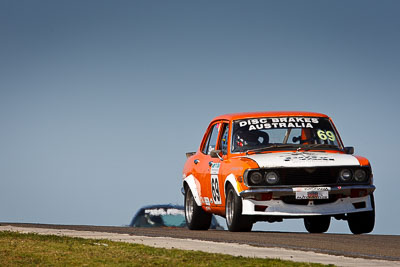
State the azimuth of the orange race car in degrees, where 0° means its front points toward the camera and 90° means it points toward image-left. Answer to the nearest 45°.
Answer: approximately 0°
